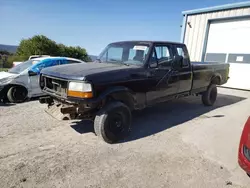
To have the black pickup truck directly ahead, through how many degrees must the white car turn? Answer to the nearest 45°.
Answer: approximately 90° to its left

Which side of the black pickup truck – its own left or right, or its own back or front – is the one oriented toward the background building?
back

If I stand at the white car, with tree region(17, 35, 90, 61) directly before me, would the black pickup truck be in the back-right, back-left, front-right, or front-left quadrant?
back-right

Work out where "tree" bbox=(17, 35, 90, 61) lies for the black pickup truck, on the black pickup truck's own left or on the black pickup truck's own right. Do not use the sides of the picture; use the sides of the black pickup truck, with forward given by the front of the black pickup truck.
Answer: on the black pickup truck's own right

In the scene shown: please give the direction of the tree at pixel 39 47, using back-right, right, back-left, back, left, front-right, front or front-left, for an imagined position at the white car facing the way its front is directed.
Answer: back-right

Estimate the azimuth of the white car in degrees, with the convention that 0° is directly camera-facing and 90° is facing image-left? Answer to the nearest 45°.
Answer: approximately 45°

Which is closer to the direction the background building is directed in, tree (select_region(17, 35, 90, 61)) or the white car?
the white car

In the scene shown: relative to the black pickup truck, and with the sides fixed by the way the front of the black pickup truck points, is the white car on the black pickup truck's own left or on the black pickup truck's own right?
on the black pickup truck's own right
